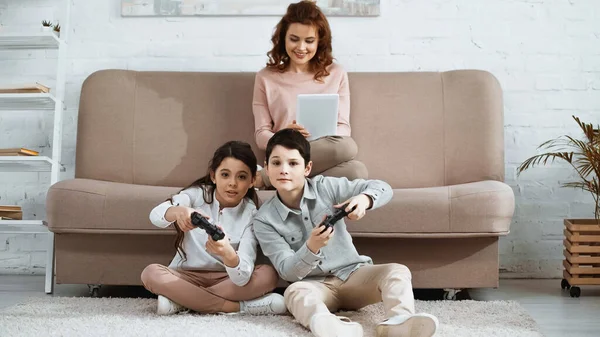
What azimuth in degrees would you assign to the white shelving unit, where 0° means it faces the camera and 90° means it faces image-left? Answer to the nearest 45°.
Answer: approximately 0°

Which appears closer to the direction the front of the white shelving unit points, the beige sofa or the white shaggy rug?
the white shaggy rug

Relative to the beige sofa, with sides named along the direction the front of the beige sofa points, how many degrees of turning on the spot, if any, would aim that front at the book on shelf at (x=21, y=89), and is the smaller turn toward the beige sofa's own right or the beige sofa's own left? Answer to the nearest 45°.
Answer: approximately 90° to the beige sofa's own right

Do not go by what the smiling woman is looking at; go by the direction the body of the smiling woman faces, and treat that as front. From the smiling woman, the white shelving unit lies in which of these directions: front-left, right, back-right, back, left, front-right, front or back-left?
right

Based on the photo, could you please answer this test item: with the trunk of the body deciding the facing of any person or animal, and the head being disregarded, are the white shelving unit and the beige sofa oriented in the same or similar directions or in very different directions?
same or similar directions

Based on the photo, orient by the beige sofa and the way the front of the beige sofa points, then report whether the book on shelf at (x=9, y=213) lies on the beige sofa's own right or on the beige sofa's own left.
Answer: on the beige sofa's own right

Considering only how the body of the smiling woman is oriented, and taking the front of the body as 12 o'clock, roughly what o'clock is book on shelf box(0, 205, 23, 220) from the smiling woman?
The book on shelf is roughly at 3 o'clock from the smiling woman.

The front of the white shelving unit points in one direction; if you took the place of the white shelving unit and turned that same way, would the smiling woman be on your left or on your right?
on your left

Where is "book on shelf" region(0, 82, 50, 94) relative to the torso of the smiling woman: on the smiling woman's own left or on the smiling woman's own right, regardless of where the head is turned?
on the smiling woman's own right

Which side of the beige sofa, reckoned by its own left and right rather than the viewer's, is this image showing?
front

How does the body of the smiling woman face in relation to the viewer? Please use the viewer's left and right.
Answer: facing the viewer
